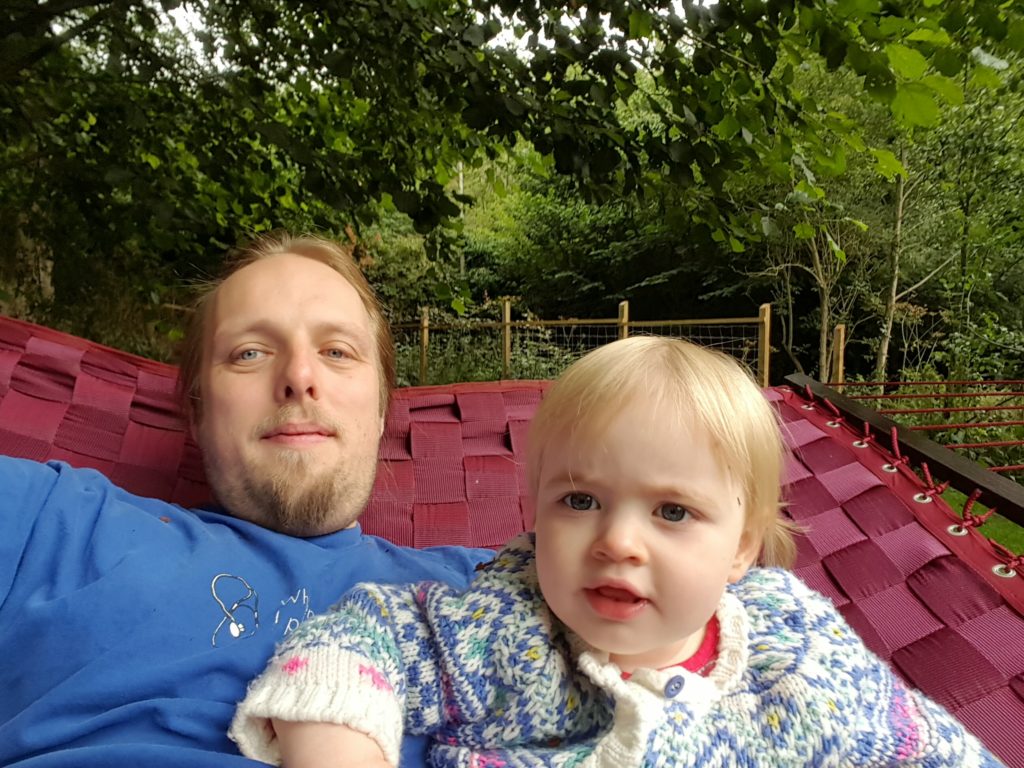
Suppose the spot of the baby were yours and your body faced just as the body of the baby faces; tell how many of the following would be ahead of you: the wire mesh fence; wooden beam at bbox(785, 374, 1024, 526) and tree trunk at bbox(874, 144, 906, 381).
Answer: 0

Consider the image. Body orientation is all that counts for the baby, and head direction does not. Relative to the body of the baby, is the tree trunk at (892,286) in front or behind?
behind

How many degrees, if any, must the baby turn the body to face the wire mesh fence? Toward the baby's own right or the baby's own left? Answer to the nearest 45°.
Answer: approximately 180°

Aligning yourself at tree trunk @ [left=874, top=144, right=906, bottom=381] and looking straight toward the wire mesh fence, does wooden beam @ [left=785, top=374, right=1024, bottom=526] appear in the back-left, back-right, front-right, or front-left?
front-left

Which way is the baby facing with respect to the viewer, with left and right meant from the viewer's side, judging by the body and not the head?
facing the viewer

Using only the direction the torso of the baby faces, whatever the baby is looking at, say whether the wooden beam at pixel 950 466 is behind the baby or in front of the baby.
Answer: behind

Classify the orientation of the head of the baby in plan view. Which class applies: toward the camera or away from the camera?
toward the camera

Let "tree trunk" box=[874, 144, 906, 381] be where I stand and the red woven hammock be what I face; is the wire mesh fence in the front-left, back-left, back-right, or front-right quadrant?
front-right
